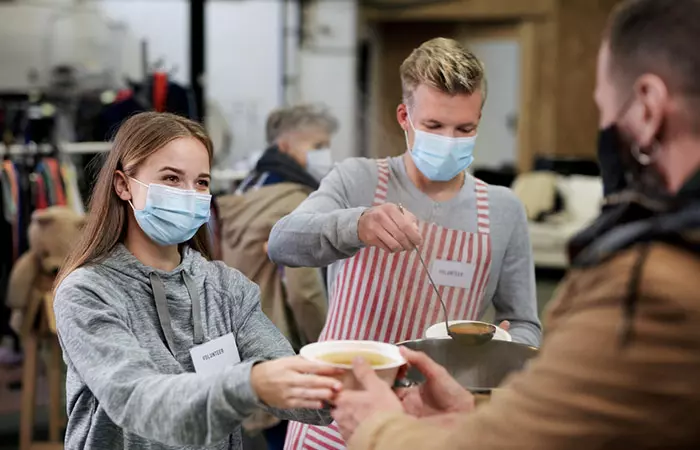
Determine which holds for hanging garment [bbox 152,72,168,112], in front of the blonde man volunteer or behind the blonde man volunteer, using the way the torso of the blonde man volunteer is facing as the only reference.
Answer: behind

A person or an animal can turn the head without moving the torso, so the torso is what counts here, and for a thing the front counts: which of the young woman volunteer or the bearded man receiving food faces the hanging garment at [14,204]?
the bearded man receiving food

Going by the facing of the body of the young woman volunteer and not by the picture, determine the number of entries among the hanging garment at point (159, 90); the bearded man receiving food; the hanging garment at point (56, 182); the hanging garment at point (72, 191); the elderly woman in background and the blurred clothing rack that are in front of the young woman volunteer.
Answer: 1

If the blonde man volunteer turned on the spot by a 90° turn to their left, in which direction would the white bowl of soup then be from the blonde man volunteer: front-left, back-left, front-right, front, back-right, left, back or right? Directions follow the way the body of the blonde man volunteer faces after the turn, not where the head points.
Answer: right

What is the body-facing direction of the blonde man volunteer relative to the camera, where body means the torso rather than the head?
toward the camera

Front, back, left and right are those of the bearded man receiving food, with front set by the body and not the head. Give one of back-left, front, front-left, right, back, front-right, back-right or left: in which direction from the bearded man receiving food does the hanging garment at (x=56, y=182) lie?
front

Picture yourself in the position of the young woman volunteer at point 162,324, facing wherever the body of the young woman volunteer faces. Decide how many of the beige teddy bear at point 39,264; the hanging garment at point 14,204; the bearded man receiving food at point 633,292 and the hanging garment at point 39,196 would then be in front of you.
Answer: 1

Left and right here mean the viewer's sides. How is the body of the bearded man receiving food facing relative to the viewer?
facing away from the viewer and to the left of the viewer

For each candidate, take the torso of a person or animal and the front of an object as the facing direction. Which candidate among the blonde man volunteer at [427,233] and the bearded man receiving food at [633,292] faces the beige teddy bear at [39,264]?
the bearded man receiving food

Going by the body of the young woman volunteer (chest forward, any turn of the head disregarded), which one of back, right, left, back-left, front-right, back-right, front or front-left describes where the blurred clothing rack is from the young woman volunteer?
back-left

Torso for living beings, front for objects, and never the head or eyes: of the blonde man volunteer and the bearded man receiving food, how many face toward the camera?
1

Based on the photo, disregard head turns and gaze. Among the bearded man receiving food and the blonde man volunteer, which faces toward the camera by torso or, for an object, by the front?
the blonde man volunteer
